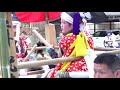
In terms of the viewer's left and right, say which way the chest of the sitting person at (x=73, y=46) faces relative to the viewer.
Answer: facing to the left of the viewer

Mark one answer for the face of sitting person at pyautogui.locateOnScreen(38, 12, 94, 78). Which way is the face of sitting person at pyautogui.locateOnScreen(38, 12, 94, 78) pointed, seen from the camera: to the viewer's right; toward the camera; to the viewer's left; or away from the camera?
to the viewer's left
